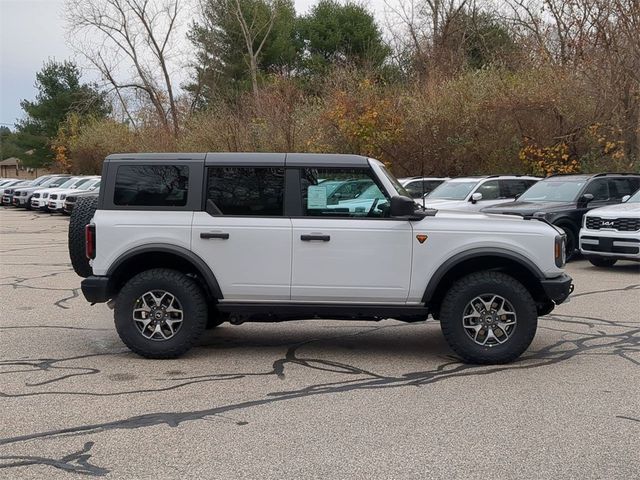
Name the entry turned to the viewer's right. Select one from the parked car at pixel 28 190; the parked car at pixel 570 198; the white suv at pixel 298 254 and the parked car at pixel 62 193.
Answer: the white suv

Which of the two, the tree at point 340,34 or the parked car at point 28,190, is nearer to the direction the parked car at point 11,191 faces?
the parked car

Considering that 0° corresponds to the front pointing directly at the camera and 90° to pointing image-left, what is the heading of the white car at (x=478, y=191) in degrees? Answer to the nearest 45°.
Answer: approximately 45°

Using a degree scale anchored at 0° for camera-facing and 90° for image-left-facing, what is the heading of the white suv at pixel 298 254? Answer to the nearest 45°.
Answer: approximately 270°

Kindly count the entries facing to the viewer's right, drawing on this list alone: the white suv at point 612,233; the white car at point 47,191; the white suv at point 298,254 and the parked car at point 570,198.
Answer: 1

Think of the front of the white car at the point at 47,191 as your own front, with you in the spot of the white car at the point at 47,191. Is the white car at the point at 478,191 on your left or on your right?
on your left

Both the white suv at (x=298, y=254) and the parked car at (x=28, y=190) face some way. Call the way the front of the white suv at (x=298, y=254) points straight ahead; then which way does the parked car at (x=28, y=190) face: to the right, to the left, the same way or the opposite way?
to the right

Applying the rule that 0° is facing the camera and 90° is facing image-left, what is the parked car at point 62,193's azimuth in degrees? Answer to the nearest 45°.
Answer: approximately 45°
